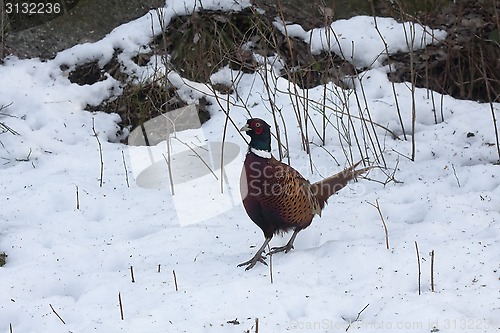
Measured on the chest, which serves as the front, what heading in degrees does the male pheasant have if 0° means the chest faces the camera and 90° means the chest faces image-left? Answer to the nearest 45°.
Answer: approximately 45°
